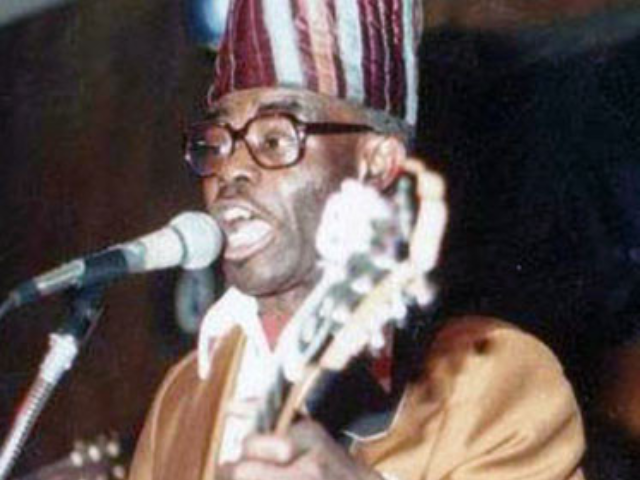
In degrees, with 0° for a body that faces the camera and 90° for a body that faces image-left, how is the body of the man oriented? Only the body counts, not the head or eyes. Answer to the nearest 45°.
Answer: approximately 45°

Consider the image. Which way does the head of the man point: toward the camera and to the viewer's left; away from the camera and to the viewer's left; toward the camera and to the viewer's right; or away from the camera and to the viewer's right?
toward the camera and to the viewer's left

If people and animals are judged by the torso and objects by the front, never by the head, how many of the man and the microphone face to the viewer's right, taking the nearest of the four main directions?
1

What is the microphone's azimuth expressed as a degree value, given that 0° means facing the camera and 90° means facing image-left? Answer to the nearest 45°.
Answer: approximately 270°

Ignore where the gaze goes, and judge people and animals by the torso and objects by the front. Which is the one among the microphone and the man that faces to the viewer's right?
the microphone
